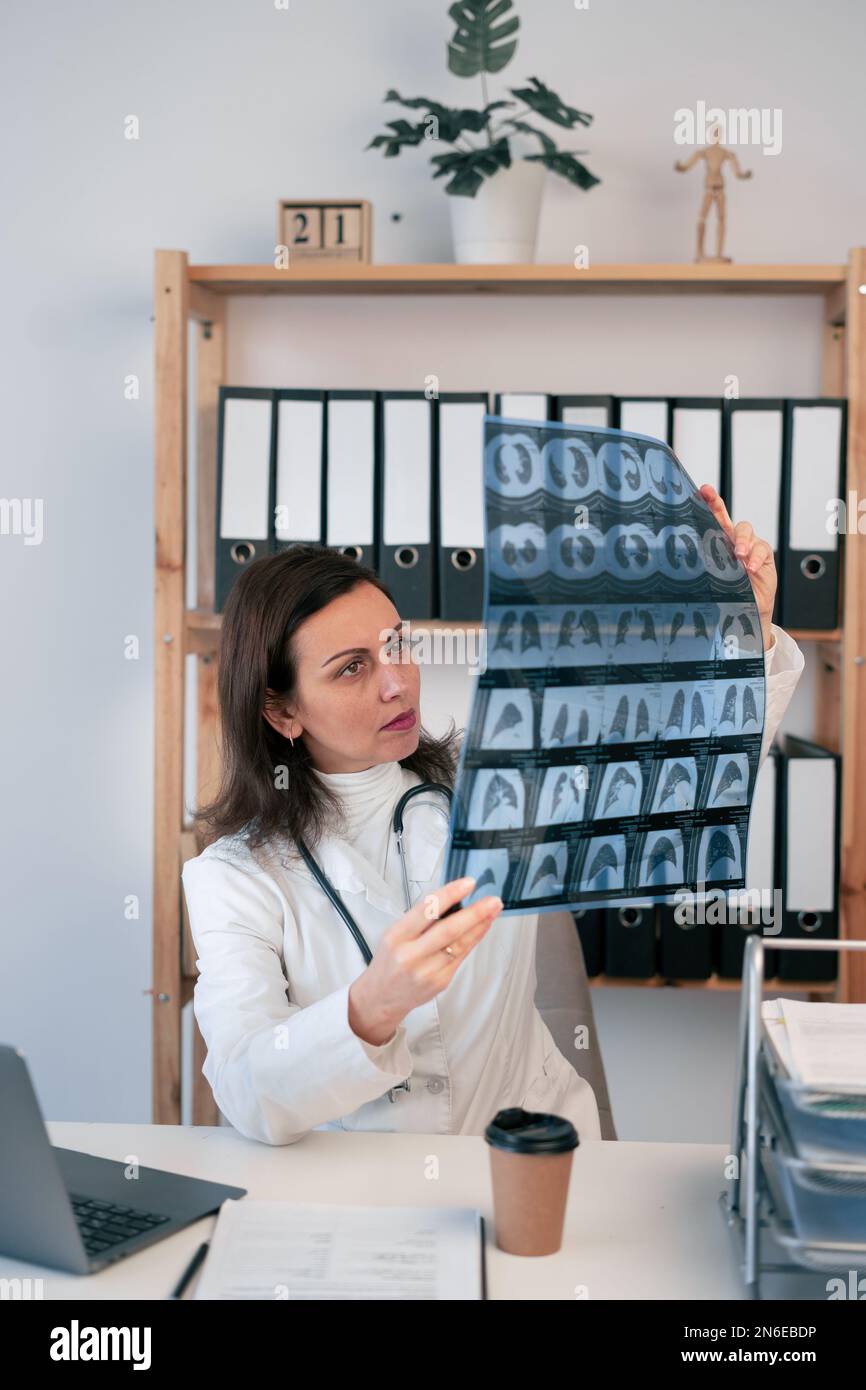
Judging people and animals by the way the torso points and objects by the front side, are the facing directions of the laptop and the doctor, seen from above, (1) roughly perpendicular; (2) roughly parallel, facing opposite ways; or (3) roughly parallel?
roughly perpendicular

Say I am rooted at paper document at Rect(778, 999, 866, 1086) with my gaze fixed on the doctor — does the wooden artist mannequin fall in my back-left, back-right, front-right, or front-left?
front-right

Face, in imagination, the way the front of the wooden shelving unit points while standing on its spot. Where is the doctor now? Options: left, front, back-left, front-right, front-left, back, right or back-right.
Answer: front

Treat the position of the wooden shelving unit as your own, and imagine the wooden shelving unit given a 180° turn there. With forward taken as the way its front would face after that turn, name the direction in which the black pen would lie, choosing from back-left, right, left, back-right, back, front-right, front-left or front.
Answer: back

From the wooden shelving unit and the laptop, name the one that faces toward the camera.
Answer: the wooden shelving unit

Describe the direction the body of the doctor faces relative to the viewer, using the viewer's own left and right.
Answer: facing the viewer and to the right of the viewer

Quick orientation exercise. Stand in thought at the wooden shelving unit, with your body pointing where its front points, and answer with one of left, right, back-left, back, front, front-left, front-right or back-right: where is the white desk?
front

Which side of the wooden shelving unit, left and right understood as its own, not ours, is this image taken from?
front

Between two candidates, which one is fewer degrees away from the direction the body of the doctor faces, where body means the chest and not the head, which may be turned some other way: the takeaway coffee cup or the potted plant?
the takeaway coffee cup

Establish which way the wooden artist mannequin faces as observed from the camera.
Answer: facing the viewer

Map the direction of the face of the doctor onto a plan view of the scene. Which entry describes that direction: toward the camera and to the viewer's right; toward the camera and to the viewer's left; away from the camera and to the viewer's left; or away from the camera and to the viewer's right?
toward the camera and to the viewer's right

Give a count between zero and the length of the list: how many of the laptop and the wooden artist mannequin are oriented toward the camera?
1
